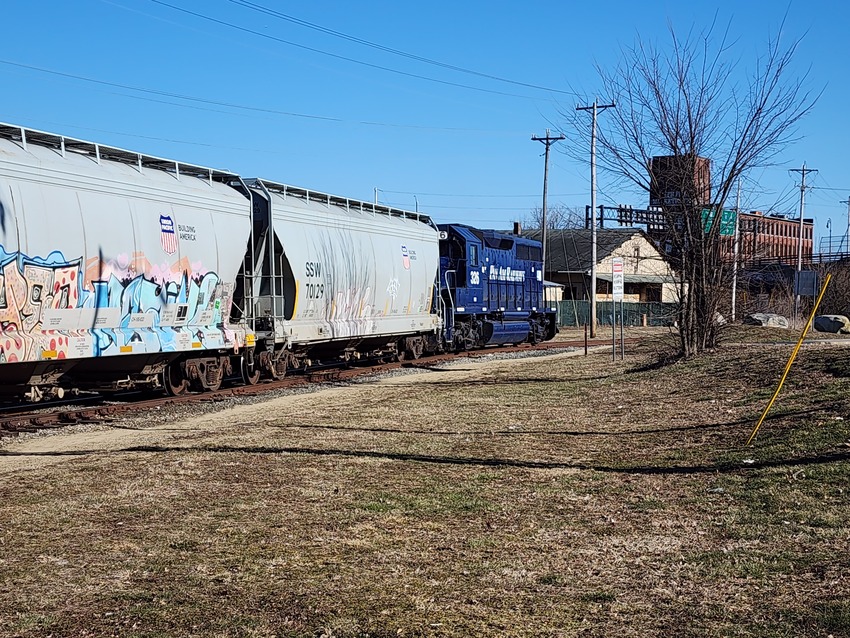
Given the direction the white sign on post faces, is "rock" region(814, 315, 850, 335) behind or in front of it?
behind

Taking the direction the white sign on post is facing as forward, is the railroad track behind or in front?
in front

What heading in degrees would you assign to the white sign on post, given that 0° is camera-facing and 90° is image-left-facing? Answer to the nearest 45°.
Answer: approximately 0°

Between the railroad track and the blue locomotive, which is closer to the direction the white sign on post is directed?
the railroad track

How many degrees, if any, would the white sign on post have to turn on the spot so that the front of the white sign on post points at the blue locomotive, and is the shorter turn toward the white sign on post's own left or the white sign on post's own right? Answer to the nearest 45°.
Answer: approximately 135° to the white sign on post's own right
